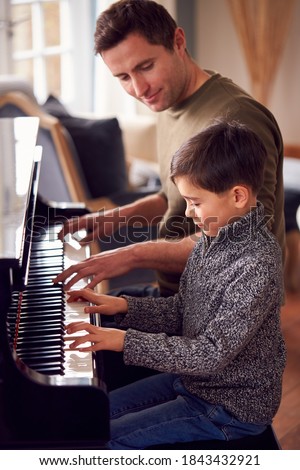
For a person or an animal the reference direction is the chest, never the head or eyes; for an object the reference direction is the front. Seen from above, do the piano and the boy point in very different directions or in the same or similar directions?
very different directions

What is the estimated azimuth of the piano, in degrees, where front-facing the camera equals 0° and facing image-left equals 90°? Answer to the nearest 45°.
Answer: approximately 270°

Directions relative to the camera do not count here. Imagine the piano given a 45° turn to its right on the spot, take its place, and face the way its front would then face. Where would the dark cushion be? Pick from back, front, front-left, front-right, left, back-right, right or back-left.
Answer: back-left

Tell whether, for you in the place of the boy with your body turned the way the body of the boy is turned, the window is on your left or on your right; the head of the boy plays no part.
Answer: on your right

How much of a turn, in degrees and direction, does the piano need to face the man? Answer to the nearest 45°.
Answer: approximately 45° to its left

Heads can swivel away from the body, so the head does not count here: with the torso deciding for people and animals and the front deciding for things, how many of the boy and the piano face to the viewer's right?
1

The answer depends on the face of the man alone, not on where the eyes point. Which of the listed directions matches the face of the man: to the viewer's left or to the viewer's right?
to the viewer's left

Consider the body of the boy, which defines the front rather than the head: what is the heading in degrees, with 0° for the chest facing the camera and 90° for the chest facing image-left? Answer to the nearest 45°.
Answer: approximately 90°
